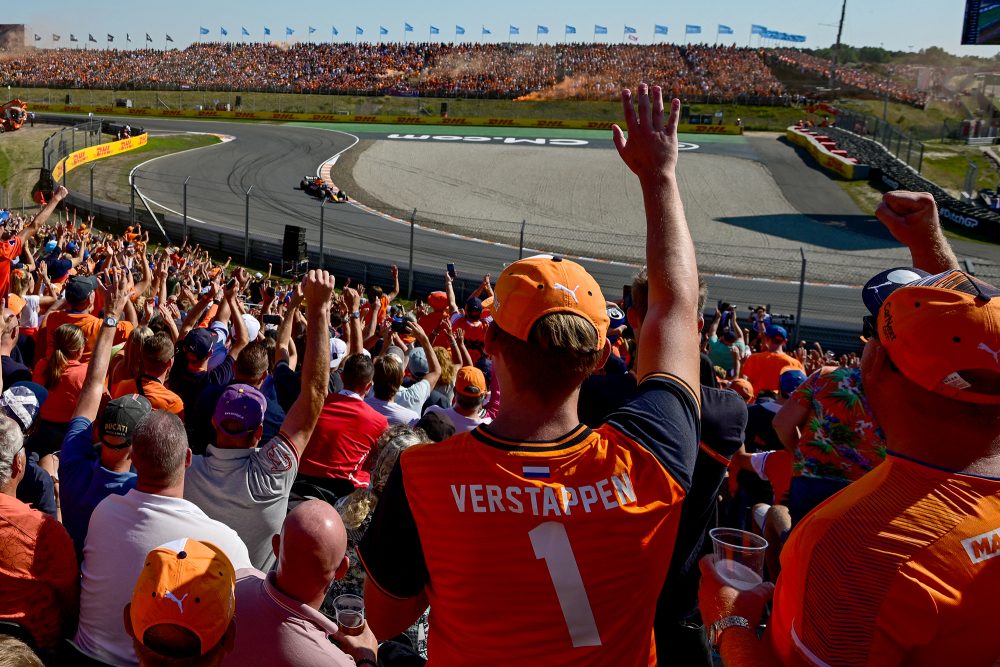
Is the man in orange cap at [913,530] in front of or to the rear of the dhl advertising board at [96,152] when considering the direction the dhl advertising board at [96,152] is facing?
in front

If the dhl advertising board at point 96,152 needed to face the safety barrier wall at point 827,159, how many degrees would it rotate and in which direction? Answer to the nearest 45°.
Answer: approximately 45° to its left

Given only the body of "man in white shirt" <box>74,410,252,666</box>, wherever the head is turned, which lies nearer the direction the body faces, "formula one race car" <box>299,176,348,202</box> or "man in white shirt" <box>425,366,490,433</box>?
the formula one race car

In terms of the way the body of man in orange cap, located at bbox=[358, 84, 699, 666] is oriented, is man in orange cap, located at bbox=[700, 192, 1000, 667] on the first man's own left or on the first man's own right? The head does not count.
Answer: on the first man's own right

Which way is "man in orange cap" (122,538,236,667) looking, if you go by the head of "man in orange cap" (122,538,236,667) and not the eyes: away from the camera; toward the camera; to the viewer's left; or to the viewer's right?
away from the camera

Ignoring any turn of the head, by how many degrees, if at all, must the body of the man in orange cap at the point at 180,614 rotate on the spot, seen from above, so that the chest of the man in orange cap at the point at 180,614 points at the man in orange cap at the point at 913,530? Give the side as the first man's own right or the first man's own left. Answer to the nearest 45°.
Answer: approximately 135° to the first man's own right

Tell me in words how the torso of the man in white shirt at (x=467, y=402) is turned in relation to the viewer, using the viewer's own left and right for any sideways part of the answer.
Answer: facing away from the viewer

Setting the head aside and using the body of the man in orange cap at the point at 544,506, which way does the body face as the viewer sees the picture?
away from the camera

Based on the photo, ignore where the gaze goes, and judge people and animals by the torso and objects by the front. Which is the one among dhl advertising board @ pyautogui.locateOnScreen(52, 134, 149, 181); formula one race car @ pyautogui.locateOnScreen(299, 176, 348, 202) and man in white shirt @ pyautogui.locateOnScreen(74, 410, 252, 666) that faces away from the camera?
the man in white shirt

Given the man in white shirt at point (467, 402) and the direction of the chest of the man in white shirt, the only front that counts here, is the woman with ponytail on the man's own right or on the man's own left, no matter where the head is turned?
on the man's own left

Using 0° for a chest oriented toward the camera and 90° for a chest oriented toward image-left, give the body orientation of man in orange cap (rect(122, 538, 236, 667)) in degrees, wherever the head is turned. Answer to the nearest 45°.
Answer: approximately 180°

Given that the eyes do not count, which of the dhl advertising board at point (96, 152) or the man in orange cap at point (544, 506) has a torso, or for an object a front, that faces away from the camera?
the man in orange cap

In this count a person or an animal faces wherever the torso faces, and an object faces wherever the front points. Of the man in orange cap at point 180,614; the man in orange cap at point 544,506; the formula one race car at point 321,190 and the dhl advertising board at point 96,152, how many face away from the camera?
2

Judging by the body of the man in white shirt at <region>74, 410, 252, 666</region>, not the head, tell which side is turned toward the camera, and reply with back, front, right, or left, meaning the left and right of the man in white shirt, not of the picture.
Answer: back

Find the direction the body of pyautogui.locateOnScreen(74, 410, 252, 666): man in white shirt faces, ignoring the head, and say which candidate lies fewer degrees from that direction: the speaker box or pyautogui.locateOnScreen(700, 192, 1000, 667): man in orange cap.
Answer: the speaker box

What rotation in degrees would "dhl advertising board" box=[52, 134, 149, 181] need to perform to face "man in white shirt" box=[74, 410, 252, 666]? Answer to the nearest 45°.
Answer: approximately 45° to its right
